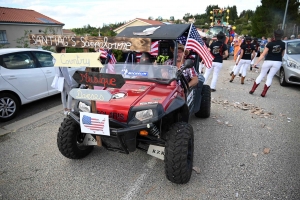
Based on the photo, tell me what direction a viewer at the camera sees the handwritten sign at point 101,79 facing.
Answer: facing the viewer

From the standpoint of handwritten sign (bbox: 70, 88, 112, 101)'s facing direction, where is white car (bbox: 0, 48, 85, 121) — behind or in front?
behind

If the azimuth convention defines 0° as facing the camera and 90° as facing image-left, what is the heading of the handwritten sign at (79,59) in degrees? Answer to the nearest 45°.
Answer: approximately 0°

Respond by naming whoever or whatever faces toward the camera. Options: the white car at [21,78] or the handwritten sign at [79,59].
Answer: the handwritten sign

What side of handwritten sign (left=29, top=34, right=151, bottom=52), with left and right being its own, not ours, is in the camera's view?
front

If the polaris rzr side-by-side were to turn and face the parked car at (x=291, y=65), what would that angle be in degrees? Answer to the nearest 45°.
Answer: approximately 180°

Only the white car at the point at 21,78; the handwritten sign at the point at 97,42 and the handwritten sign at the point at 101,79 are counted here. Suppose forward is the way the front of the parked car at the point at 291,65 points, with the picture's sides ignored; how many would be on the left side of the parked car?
0

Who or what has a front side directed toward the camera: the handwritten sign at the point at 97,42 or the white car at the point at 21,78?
the handwritten sign

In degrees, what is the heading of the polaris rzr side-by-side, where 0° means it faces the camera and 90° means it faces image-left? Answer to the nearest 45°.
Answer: approximately 45°

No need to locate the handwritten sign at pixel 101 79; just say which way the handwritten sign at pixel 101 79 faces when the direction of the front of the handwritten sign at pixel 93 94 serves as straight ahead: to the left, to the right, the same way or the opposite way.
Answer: the same way

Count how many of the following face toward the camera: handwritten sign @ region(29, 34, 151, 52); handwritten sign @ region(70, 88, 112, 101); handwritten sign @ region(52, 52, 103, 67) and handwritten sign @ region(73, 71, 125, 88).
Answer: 4

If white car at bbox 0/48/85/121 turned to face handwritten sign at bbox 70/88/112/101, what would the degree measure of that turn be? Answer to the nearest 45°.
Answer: approximately 135° to its right
